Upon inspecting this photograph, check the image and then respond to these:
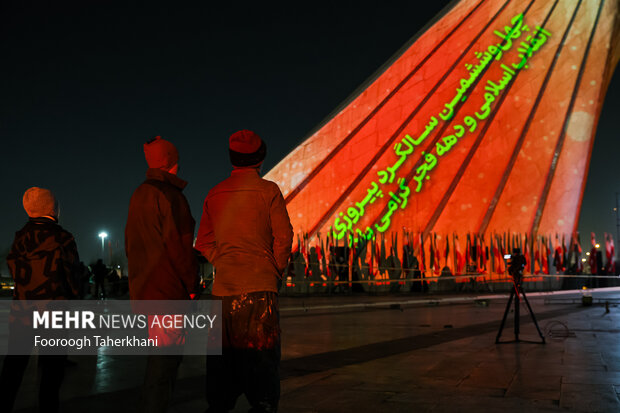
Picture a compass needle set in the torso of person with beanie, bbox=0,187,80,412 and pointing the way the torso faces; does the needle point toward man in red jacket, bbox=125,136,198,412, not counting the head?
no

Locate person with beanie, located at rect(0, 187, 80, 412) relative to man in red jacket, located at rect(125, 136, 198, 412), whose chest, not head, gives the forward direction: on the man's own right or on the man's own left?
on the man's own left

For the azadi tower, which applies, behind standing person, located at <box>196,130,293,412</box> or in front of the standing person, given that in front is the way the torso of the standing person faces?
in front

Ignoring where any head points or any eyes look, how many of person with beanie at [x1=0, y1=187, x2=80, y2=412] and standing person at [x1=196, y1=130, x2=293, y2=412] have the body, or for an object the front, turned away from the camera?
2

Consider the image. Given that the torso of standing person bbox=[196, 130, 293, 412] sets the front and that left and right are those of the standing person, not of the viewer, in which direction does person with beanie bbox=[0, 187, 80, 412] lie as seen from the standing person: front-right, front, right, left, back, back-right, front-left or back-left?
front-left

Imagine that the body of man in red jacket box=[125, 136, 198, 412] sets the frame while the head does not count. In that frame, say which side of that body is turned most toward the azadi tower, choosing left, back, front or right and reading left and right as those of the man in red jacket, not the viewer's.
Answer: front

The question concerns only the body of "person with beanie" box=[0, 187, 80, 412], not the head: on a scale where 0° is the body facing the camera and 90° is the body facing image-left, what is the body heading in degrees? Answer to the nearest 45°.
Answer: approximately 180°

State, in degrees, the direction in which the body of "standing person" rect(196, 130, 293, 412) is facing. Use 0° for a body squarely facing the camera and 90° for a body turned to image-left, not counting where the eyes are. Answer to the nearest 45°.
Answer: approximately 180°

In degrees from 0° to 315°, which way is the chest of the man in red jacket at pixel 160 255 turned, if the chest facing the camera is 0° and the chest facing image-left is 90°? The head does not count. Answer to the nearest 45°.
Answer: approximately 225°

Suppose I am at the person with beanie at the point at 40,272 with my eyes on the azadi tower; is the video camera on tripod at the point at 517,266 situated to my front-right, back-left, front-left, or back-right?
front-right

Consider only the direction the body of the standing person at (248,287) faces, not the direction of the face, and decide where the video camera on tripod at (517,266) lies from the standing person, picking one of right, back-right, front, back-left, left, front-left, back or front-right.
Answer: front-right

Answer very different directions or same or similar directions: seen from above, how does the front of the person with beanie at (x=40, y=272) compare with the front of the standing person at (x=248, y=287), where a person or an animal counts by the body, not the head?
same or similar directions

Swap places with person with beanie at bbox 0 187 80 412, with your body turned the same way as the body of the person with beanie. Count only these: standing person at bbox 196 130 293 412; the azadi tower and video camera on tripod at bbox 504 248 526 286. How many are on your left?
0

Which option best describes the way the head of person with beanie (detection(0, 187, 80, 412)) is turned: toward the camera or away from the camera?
away from the camera

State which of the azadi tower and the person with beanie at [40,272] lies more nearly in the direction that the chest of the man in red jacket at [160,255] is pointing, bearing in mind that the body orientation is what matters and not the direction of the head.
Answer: the azadi tower
